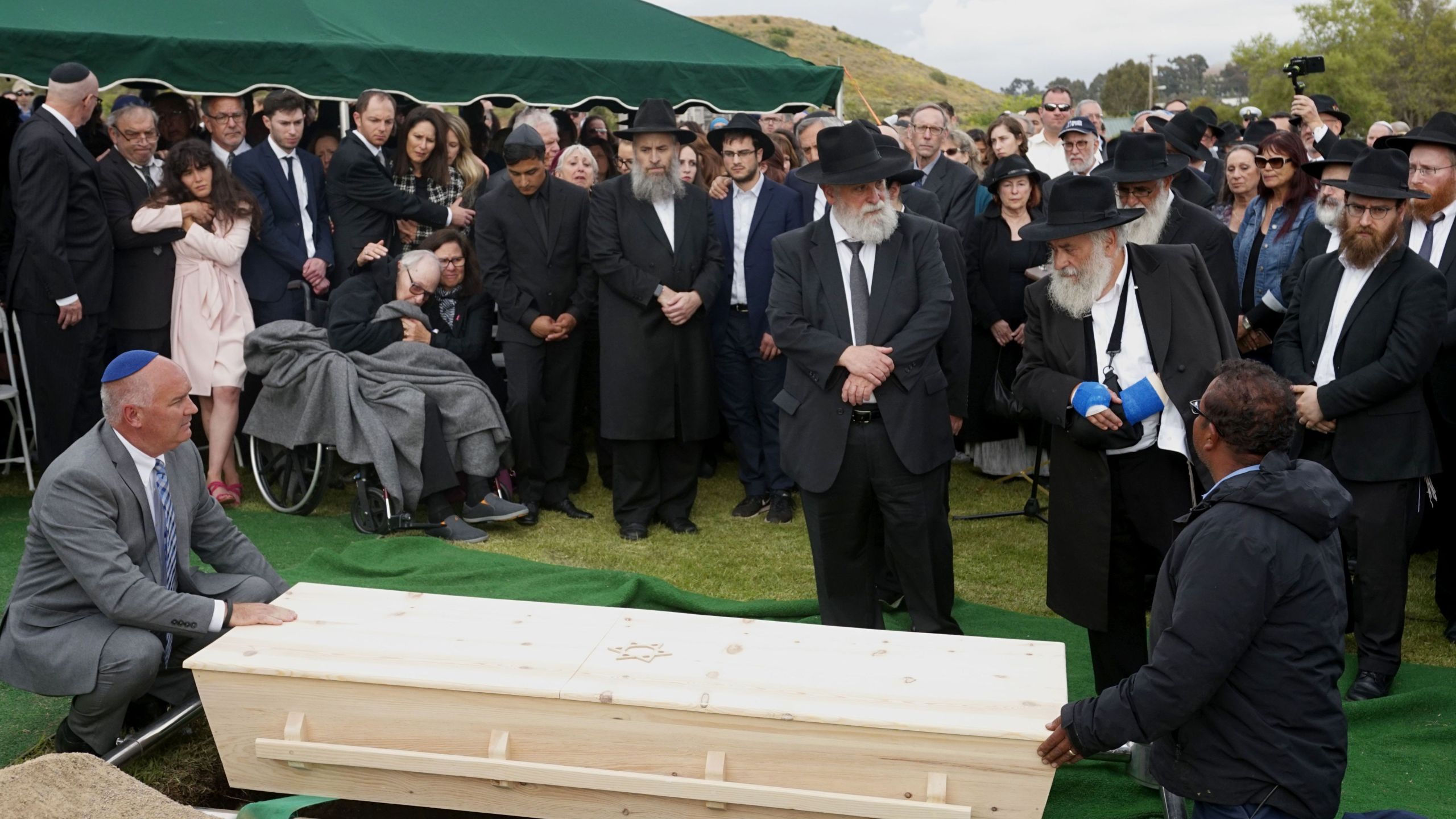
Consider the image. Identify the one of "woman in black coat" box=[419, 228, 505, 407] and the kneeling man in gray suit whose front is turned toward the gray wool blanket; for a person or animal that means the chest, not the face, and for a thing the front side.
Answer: the woman in black coat

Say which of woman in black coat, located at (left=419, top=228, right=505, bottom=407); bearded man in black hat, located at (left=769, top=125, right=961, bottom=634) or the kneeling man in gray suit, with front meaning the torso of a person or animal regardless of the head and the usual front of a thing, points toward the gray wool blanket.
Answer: the woman in black coat

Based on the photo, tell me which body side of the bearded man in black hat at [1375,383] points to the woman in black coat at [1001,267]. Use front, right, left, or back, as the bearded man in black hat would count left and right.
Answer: right

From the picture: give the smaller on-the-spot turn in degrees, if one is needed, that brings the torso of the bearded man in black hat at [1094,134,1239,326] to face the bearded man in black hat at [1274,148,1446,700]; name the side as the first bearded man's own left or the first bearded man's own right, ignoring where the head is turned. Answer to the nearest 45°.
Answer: approximately 135° to the first bearded man's own left

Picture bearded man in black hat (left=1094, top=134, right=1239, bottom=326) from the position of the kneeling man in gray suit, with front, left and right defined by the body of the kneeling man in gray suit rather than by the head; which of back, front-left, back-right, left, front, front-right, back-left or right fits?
front-left

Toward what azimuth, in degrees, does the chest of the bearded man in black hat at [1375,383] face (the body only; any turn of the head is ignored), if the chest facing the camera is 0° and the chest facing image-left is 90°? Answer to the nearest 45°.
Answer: approximately 45°

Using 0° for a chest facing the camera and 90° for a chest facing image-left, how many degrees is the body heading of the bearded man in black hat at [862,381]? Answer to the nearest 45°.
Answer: approximately 0°

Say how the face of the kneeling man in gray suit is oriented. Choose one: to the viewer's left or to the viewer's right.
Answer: to the viewer's right

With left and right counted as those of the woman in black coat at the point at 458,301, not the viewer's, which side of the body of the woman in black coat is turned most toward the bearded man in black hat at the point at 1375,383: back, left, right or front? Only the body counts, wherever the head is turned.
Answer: left

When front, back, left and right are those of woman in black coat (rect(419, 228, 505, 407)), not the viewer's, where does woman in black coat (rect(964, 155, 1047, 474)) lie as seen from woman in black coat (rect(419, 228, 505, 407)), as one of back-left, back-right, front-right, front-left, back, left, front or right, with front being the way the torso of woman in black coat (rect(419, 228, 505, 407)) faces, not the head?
back-left

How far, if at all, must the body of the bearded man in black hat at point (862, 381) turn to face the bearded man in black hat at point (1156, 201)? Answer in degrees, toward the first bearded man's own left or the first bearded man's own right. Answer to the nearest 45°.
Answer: approximately 90° to the first bearded man's own left

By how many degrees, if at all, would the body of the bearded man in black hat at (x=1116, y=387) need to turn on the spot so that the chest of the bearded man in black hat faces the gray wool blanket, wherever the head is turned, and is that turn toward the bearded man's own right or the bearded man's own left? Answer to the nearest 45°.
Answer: approximately 45° to the bearded man's own right

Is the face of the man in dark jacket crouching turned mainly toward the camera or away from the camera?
away from the camera

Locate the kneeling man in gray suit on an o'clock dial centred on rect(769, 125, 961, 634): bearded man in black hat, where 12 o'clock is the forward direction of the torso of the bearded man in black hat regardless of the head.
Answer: The kneeling man in gray suit is roughly at 2 o'clock from the bearded man in black hat.

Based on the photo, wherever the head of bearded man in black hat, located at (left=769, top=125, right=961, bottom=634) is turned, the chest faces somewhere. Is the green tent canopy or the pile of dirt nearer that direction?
the pile of dirt

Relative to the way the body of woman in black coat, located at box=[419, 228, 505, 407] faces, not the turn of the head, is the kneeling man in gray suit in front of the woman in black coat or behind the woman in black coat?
in front

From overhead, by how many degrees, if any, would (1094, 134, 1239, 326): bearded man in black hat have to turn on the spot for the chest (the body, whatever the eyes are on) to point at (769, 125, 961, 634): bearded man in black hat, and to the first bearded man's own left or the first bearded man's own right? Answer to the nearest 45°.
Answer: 0° — they already face them
